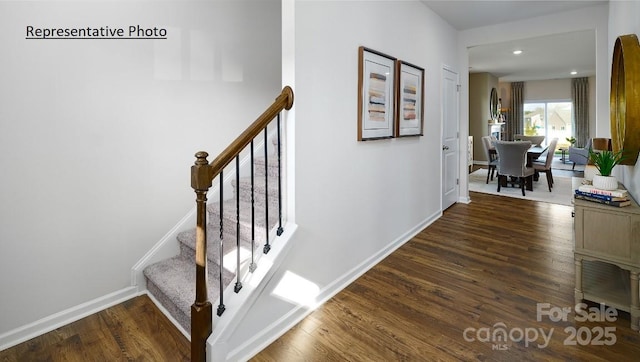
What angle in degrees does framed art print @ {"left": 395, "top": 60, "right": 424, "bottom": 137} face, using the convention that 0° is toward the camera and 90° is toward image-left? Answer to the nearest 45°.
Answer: approximately 315°

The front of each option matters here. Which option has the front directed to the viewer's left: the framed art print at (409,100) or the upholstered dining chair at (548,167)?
the upholstered dining chair

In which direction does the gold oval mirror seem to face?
to the viewer's left

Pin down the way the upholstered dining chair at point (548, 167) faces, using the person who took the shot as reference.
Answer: facing to the left of the viewer

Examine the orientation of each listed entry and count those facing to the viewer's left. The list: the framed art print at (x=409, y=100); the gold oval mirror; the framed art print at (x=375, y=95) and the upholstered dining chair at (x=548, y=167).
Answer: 2

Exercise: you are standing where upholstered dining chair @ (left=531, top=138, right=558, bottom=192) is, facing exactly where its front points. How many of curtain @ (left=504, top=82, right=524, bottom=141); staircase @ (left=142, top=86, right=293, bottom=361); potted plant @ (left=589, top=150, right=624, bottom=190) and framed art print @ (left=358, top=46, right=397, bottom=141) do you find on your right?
1

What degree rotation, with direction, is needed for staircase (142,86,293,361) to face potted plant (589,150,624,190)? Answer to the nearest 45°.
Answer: approximately 135° to its left

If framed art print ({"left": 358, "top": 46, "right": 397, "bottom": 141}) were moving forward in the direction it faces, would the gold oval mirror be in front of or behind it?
in front

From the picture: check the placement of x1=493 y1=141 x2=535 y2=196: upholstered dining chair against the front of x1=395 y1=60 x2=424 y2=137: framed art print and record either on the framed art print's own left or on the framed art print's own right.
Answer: on the framed art print's own left

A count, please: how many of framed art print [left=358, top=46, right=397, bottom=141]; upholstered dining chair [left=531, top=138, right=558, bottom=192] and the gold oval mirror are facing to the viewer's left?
2

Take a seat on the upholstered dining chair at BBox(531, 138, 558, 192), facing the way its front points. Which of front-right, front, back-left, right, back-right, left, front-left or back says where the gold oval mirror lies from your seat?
left
